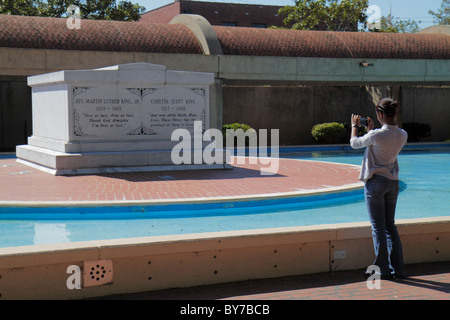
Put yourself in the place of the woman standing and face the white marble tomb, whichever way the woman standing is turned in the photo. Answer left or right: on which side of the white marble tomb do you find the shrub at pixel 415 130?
right

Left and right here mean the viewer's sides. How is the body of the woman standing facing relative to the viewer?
facing away from the viewer and to the left of the viewer

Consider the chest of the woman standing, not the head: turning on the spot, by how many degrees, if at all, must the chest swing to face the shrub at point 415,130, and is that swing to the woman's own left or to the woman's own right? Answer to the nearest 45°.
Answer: approximately 45° to the woman's own right

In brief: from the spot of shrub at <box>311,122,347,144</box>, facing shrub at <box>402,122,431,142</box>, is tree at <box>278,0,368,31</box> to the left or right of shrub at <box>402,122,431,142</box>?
left

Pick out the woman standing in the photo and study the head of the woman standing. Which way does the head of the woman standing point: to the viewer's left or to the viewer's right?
to the viewer's left

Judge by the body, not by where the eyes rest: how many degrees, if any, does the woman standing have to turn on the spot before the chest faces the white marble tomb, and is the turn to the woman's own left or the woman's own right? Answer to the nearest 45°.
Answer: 0° — they already face it
